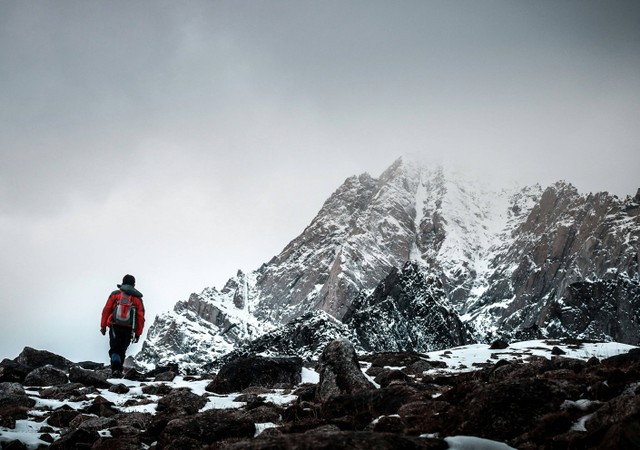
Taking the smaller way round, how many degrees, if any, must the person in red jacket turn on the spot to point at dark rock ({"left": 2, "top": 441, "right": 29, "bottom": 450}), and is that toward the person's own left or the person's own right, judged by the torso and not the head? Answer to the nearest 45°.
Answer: approximately 180°

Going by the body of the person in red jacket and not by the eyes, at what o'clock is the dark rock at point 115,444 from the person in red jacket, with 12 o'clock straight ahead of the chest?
The dark rock is roughly at 6 o'clock from the person in red jacket.

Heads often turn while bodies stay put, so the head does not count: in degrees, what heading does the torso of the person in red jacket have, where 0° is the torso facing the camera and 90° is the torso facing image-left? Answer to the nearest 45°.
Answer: approximately 180°

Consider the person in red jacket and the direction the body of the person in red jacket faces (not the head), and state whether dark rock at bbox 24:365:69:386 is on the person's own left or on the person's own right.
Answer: on the person's own left

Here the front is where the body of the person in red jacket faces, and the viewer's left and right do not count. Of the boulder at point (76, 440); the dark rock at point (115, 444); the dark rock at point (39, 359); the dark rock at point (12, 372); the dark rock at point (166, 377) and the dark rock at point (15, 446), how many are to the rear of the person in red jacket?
3

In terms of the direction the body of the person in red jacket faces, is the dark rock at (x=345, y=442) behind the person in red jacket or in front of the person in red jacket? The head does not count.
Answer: behind

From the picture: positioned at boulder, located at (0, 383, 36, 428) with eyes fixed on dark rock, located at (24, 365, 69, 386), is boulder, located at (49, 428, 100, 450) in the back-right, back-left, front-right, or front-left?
back-right

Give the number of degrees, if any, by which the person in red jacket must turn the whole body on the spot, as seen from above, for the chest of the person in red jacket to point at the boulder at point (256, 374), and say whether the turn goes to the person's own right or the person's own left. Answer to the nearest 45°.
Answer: approximately 90° to the person's own right
